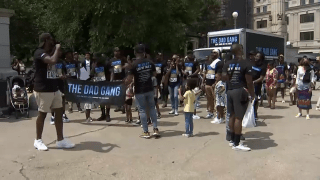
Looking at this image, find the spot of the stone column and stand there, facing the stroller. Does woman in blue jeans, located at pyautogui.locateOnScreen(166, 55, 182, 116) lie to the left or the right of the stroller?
left

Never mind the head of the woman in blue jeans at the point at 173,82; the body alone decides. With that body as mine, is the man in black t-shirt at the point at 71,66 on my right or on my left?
on my right

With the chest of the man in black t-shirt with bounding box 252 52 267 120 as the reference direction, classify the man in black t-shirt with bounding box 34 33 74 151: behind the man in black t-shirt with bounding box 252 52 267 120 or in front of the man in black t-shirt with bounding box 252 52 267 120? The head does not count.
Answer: in front

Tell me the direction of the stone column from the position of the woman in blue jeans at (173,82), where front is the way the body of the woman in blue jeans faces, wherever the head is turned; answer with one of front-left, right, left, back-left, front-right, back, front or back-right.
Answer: right

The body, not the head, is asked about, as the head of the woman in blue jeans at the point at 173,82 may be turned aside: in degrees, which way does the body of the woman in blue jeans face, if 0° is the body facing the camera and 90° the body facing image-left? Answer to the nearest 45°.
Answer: approximately 0°

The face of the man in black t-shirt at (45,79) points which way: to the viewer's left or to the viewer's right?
to the viewer's right

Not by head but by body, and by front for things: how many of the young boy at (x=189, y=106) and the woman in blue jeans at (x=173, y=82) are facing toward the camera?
1
